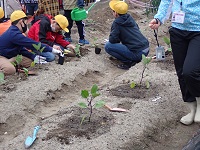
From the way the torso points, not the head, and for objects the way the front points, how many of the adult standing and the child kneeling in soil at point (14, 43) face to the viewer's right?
1

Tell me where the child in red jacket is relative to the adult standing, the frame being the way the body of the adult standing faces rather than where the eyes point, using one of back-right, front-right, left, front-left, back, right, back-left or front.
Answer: right

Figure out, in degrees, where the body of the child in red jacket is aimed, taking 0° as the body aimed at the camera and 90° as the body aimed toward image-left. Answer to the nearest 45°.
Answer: approximately 315°

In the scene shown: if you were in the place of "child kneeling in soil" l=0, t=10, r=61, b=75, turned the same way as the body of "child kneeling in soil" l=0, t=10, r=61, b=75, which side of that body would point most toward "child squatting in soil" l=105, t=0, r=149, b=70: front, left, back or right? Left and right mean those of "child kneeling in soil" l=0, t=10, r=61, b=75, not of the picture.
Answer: front

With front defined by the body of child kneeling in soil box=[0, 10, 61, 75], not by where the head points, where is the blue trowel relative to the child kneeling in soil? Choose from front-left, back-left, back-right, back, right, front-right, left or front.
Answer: right

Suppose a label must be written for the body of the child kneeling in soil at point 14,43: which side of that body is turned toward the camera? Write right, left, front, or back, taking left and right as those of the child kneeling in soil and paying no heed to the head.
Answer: right

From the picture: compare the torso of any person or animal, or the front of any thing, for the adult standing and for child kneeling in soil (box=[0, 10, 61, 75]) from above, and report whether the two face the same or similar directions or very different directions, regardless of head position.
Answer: very different directions

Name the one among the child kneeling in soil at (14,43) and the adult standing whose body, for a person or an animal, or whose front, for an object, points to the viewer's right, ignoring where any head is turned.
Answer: the child kneeling in soil

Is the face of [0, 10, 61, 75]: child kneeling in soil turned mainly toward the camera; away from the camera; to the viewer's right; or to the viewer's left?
to the viewer's right

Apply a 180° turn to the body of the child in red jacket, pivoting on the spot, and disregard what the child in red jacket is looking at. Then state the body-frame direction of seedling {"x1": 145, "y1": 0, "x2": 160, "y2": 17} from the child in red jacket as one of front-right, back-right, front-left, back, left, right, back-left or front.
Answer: right

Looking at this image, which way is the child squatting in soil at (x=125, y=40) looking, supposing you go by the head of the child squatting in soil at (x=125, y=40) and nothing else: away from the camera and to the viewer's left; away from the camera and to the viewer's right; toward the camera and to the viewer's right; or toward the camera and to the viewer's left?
away from the camera and to the viewer's left

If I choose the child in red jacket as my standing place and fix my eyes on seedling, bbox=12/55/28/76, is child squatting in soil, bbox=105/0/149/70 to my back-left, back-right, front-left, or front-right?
back-left
